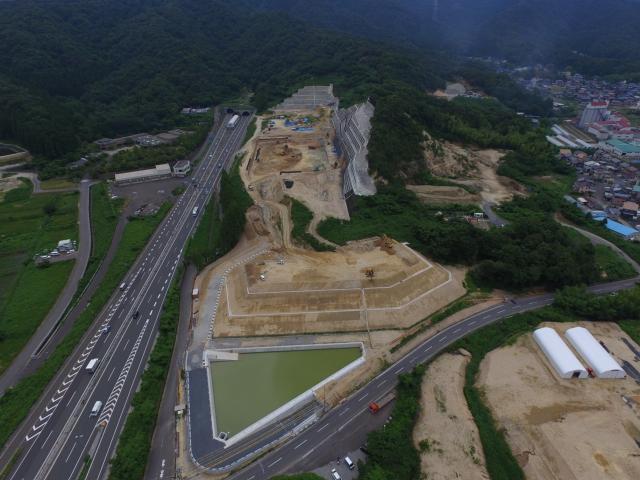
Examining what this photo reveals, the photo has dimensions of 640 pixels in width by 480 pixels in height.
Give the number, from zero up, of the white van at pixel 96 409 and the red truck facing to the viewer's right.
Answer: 0

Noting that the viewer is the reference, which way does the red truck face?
facing the viewer and to the left of the viewer

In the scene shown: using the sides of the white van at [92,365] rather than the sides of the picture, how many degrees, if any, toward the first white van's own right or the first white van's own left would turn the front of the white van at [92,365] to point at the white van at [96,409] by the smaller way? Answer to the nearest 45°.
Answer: approximately 135° to the first white van's own right

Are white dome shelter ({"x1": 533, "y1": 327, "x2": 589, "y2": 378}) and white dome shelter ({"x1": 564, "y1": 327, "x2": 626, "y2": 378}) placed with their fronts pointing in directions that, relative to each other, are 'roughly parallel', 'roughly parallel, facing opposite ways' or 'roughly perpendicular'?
roughly parallel

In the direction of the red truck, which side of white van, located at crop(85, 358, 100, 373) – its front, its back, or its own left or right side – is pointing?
right

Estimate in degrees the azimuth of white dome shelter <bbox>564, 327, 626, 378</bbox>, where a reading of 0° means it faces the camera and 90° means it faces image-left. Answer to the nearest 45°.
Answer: approximately 315°
